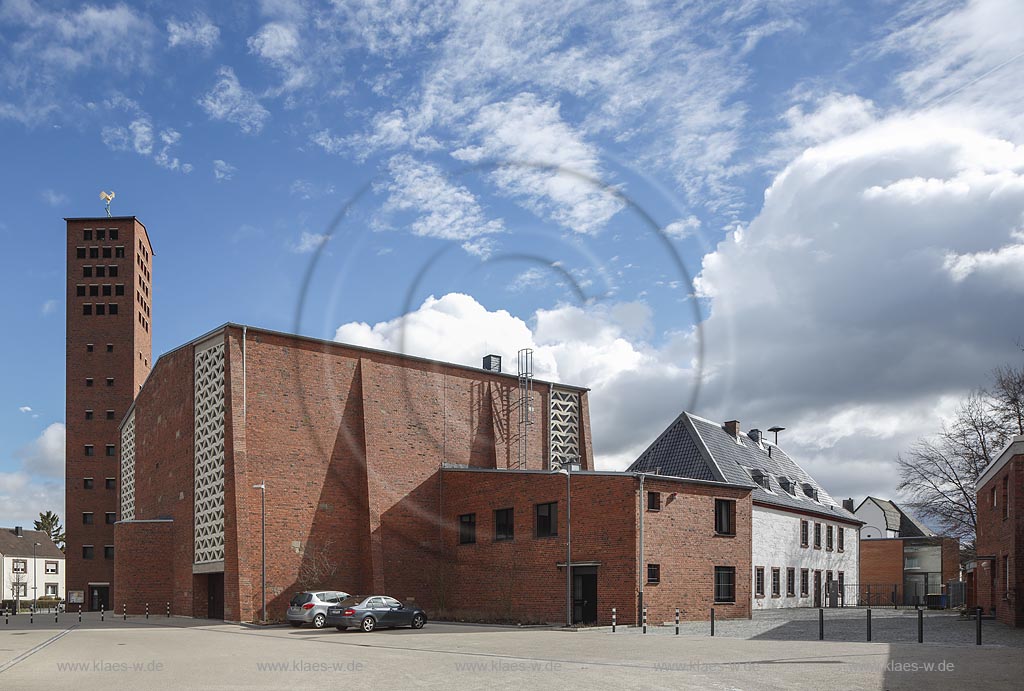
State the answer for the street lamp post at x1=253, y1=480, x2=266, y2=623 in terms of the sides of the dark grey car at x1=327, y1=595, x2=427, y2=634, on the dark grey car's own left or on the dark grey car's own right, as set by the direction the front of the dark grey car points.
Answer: on the dark grey car's own left

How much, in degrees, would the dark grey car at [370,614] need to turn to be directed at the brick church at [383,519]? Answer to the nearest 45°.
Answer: approximately 45° to its left

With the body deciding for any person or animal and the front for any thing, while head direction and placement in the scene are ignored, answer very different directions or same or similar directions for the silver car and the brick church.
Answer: very different directions

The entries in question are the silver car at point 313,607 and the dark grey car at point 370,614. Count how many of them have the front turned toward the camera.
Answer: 0

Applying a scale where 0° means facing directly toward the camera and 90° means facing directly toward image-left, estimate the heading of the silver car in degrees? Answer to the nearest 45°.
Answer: approximately 225°

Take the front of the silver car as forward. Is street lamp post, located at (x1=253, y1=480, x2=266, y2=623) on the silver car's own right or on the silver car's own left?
on the silver car's own left

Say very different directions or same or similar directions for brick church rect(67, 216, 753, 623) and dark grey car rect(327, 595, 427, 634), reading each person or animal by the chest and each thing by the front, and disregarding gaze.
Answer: very different directions

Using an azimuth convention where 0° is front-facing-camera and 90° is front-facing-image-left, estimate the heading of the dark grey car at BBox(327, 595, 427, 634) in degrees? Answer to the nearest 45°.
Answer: approximately 225°

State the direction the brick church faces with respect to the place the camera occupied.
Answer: facing the viewer and to the left of the viewer
